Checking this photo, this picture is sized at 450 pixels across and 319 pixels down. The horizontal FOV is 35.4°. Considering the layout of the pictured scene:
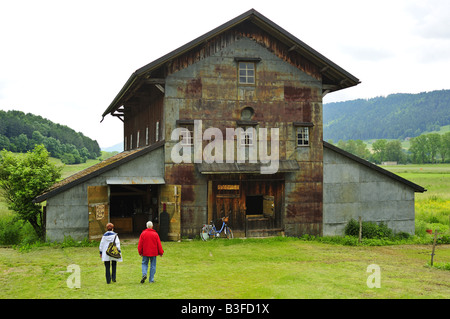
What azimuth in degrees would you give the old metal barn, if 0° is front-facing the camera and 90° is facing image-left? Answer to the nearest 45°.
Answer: approximately 0°

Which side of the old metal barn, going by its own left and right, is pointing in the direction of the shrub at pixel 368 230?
left

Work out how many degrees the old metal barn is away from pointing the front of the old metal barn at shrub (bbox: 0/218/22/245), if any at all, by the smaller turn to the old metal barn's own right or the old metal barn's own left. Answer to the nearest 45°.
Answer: approximately 90° to the old metal barn's own right
